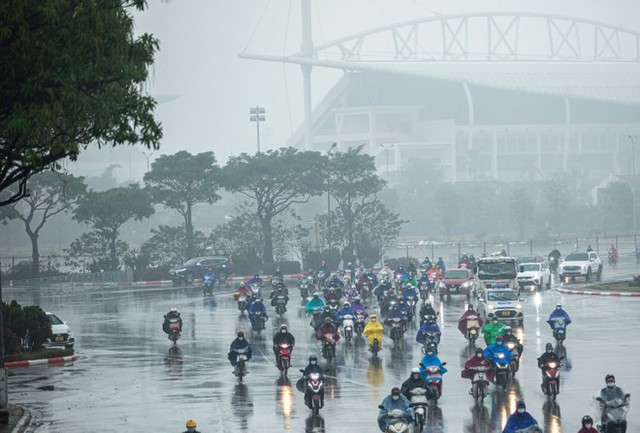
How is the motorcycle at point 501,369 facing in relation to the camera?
toward the camera

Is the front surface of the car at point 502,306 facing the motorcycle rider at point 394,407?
yes

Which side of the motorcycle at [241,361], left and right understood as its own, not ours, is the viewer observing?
front

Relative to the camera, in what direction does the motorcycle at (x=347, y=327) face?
facing the viewer

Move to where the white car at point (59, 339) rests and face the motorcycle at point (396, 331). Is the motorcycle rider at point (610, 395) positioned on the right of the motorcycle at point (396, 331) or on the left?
right

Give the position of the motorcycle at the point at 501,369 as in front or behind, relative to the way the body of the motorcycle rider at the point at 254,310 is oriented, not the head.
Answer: in front

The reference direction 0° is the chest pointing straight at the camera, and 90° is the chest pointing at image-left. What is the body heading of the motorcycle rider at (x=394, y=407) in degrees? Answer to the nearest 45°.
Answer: approximately 0°

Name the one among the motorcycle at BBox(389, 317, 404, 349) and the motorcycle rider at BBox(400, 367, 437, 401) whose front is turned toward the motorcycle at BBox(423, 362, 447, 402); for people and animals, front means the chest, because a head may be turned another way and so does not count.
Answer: the motorcycle at BBox(389, 317, 404, 349)

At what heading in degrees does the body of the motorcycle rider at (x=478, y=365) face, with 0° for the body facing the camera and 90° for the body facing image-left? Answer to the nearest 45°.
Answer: approximately 0°

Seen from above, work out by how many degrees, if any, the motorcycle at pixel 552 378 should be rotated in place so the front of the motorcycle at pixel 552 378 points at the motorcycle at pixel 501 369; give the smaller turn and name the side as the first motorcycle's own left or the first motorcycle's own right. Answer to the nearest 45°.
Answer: approximately 135° to the first motorcycle's own right

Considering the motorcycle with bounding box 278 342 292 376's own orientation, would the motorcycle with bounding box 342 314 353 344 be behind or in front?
behind

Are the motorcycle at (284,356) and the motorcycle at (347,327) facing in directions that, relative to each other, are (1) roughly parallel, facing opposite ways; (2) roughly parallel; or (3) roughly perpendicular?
roughly parallel

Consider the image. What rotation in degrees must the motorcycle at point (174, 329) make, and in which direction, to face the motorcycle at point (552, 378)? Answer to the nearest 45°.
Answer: approximately 45° to its left

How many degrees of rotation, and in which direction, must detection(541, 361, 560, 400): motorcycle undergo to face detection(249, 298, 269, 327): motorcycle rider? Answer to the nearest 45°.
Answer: approximately 135° to its right

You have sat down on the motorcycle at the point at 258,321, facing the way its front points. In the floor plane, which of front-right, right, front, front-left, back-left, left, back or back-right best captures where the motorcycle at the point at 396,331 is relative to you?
front-left

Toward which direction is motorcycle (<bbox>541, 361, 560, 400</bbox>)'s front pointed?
toward the camera

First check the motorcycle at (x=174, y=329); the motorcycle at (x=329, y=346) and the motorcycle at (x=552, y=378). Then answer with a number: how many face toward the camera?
3
